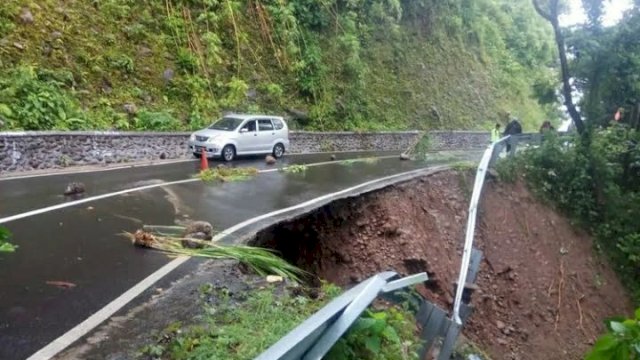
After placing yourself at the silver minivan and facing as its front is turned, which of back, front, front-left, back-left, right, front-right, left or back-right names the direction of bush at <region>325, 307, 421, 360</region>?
front-left

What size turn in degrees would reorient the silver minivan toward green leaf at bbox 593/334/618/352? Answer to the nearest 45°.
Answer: approximately 45° to its left

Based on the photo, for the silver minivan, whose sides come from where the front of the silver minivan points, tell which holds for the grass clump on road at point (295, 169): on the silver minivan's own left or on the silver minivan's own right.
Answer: on the silver minivan's own left

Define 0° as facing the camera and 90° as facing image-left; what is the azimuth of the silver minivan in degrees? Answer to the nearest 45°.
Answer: approximately 45°

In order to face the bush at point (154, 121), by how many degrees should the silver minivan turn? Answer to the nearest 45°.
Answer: approximately 45° to its right

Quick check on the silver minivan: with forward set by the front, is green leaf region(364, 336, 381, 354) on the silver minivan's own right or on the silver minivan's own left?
on the silver minivan's own left

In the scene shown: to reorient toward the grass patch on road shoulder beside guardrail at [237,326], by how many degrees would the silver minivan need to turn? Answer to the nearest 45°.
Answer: approximately 45° to its left

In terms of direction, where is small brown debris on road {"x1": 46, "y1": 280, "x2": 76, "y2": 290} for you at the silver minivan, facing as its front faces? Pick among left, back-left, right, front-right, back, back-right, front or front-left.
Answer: front-left
